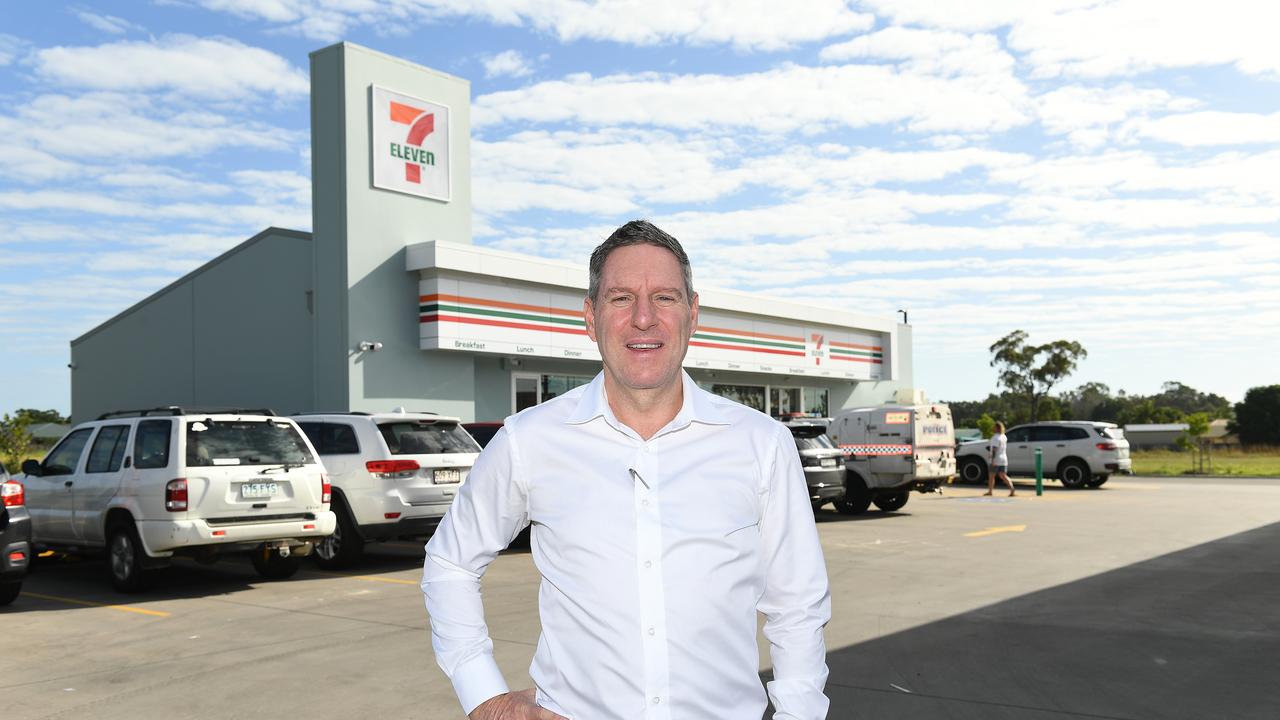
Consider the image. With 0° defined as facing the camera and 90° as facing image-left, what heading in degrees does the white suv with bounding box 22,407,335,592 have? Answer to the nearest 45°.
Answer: approximately 135°

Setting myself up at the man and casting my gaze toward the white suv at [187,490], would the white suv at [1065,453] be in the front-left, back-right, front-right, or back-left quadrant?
front-right

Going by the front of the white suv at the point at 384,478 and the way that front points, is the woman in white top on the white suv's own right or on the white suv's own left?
on the white suv's own right

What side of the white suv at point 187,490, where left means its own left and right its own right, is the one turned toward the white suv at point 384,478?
right

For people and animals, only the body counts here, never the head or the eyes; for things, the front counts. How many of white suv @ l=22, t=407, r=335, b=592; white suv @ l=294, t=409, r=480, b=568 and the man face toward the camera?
1

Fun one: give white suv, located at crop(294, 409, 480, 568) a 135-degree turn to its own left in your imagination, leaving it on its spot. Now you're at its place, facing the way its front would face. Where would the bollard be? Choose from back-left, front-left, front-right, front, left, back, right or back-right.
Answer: back-left

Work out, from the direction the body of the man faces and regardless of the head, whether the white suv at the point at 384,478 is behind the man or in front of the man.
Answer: behind

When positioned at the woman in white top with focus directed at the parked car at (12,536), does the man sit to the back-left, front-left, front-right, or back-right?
front-left

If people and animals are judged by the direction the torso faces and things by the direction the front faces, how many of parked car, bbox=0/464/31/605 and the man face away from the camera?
1

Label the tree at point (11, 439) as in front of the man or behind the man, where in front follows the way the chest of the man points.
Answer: behind

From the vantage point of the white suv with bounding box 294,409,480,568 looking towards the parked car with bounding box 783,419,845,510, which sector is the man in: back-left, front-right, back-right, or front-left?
back-right

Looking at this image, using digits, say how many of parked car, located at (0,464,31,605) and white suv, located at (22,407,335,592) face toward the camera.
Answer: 0

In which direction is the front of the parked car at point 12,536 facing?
away from the camera

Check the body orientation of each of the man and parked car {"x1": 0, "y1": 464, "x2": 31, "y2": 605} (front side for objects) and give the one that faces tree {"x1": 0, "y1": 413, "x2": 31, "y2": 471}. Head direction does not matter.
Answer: the parked car

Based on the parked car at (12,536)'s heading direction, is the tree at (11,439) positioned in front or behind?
in front

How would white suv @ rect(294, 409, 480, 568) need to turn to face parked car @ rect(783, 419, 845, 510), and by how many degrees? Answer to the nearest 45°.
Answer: approximately 90° to its right

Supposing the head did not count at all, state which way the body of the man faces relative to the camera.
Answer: toward the camera
